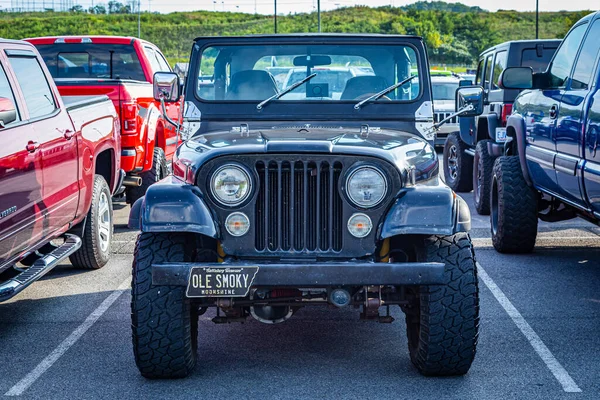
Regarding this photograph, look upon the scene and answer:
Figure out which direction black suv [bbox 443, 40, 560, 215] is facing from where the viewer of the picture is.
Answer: facing away from the viewer and to the left of the viewer

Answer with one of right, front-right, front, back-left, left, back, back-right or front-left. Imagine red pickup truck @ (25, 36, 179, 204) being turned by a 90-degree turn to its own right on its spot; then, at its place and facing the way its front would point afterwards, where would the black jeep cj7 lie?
right

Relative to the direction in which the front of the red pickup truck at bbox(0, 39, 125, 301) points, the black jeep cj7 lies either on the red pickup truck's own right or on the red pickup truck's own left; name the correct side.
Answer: on the red pickup truck's own left

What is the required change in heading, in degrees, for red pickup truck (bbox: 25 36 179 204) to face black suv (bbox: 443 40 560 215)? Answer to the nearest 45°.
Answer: approximately 90° to its right

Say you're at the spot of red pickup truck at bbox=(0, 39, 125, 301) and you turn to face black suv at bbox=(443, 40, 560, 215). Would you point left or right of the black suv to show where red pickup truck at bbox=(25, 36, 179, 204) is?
left

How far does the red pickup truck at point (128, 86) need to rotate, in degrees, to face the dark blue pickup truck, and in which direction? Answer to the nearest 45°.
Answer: approximately 135° to its right

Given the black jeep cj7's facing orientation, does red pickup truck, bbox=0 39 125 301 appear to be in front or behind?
behind

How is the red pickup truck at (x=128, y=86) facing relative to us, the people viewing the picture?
facing away from the viewer

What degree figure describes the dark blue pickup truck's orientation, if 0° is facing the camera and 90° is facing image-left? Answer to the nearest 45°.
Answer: approximately 135°

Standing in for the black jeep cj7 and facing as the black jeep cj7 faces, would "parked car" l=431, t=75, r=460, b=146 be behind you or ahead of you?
behind
